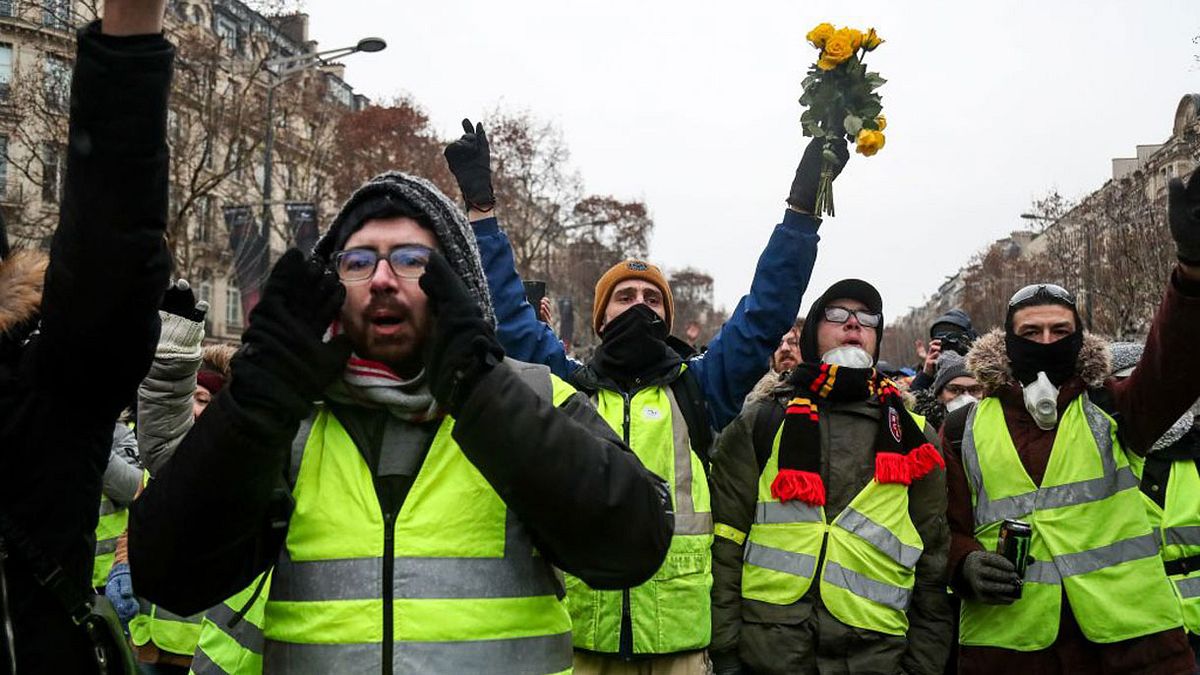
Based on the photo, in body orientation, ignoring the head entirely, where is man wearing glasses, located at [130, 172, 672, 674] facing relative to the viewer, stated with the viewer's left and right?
facing the viewer

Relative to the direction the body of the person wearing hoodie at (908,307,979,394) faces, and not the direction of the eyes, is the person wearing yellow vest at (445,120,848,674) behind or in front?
in front

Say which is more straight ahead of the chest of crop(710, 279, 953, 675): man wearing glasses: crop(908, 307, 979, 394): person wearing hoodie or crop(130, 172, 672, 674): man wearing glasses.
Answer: the man wearing glasses

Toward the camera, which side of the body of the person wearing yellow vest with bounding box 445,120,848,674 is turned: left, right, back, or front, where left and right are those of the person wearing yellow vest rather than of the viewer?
front

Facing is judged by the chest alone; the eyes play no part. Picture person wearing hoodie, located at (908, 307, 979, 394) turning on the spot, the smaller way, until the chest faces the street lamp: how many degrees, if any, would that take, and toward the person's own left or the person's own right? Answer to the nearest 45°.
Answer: approximately 90° to the person's own right

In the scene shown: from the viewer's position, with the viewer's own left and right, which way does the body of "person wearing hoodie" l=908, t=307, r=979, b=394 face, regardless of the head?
facing the viewer and to the left of the viewer

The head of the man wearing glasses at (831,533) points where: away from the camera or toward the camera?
toward the camera

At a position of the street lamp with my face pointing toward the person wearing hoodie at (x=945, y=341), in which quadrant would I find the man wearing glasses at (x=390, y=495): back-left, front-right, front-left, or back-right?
front-right

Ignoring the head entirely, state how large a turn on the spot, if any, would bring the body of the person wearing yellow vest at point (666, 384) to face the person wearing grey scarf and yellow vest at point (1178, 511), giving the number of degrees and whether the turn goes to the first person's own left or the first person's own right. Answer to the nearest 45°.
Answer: approximately 90° to the first person's own left

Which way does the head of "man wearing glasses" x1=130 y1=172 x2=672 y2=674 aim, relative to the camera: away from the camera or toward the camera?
toward the camera

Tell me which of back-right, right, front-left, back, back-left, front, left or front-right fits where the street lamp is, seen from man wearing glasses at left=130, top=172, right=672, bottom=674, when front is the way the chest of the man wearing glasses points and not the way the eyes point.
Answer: back

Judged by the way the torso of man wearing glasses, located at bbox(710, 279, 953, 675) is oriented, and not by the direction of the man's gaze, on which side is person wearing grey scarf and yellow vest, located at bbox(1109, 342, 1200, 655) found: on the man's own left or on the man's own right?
on the man's own left

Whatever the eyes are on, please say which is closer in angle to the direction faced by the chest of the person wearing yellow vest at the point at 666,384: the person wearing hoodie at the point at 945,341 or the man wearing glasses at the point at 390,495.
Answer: the man wearing glasses
